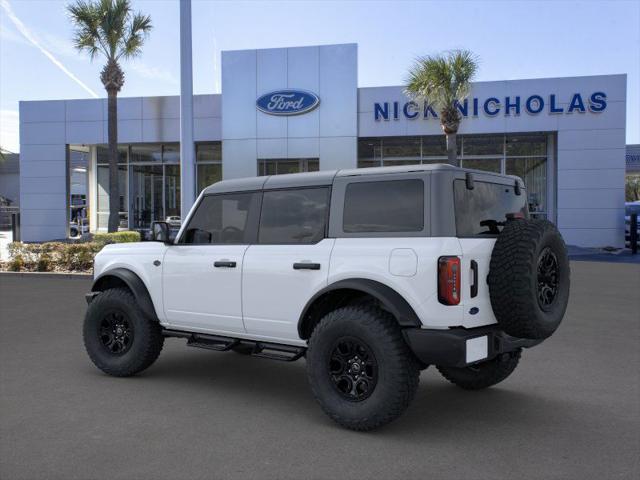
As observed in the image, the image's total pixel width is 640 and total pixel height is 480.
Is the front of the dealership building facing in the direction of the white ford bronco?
yes

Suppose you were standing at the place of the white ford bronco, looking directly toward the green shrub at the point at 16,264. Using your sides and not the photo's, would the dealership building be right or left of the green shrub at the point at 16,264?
right

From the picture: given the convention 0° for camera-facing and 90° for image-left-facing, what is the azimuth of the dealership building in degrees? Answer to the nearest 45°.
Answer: approximately 0°

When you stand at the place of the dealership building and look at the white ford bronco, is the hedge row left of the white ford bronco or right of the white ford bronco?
right

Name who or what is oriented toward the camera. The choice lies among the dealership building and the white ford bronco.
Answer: the dealership building

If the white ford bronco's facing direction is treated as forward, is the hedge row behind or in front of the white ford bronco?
in front

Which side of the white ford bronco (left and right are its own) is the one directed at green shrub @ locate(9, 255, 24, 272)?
front

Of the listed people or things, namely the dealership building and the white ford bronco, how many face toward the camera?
1

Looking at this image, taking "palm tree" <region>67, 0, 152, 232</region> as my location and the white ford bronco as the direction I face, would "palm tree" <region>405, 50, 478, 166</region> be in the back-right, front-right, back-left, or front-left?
front-left

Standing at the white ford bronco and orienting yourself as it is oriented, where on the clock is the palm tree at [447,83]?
The palm tree is roughly at 2 o'clock from the white ford bronco.

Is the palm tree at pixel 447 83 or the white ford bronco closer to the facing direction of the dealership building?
the white ford bronco

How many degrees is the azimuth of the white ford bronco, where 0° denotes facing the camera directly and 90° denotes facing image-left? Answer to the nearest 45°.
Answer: approximately 135°
